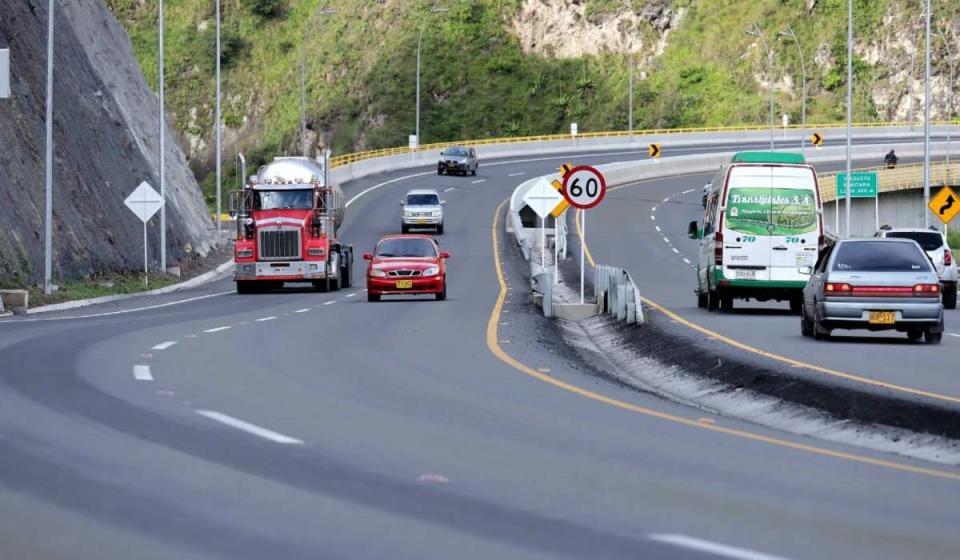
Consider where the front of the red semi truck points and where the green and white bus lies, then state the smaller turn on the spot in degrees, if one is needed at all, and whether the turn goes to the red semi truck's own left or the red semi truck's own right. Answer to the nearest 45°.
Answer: approximately 45° to the red semi truck's own left

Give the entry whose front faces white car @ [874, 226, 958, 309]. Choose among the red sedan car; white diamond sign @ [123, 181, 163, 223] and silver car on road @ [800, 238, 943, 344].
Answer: the silver car on road

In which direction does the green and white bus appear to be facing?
away from the camera

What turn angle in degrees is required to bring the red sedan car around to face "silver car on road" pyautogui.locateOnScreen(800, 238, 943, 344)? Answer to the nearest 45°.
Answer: approximately 45° to its left

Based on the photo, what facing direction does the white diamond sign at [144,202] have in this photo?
away from the camera

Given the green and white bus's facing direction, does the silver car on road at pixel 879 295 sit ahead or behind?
behind

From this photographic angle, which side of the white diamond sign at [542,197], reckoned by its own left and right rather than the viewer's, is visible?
back

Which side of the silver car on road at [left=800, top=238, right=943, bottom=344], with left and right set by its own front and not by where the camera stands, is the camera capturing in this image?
back

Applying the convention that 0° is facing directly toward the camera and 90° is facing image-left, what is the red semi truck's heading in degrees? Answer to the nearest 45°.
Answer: approximately 0°

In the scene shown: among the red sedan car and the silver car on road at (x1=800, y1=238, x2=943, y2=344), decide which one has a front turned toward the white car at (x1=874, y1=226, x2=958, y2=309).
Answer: the silver car on road
